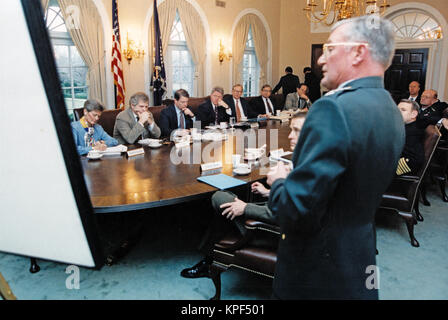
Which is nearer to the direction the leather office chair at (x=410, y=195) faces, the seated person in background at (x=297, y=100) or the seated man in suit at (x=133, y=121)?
the seated man in suit

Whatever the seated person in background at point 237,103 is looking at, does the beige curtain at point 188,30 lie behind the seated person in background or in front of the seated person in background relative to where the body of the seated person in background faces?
behind

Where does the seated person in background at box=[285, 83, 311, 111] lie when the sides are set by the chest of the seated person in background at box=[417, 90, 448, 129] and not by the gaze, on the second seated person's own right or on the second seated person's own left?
on the second seated person's own right

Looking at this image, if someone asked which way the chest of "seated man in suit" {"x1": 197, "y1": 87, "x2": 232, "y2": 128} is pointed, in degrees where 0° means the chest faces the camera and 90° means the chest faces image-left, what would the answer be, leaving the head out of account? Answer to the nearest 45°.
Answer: approximately 0°

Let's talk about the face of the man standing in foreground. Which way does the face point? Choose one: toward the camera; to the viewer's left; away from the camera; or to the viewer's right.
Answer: to the viewer's left

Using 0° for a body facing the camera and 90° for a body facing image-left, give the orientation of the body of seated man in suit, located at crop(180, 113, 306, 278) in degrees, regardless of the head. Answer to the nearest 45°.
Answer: approximately 90°

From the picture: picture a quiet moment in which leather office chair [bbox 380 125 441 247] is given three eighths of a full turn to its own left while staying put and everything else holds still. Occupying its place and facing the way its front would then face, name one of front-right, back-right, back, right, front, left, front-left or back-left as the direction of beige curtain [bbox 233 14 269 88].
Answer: back

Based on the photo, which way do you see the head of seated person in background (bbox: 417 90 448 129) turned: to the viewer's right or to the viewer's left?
to the viewer's left

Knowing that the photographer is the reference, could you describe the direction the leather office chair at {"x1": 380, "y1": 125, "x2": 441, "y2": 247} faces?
facing to the left of the viewer

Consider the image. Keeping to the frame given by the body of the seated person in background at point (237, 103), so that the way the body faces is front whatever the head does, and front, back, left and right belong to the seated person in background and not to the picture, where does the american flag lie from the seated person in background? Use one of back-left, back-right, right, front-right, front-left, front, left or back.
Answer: right

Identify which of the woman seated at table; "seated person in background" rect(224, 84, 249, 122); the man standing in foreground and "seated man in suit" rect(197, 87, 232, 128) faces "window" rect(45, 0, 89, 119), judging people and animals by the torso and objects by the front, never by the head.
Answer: the man standing in foreground

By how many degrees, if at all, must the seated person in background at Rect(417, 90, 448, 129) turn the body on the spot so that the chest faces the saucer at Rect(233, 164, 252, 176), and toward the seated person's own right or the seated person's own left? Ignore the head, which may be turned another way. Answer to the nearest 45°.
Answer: approximately 45° to the seated person's own left
